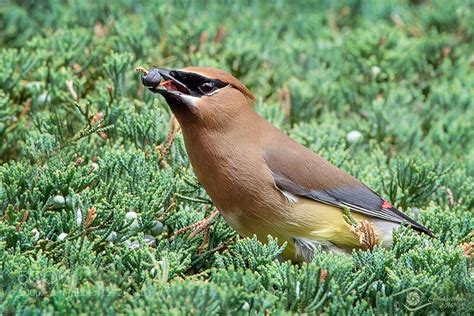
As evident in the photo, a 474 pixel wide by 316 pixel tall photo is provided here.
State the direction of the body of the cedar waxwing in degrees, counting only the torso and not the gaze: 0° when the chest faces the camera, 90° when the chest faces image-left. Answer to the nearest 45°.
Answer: approximately 90°
